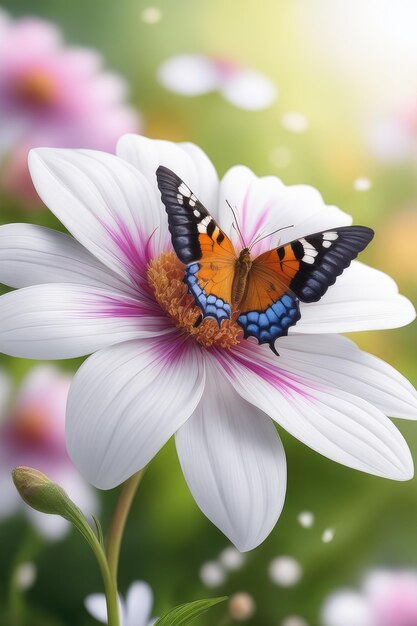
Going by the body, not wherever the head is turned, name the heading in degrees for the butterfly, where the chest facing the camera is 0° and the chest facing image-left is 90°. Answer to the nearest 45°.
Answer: approximately 180°
